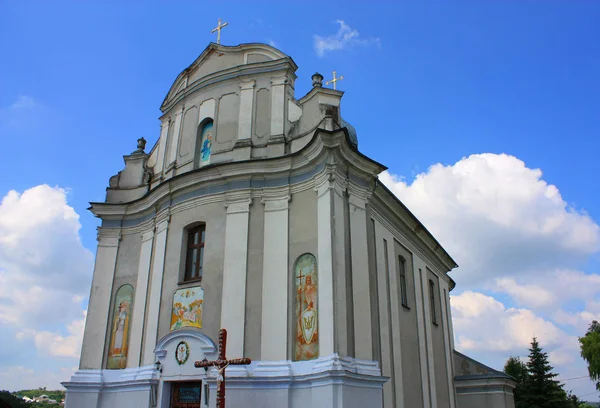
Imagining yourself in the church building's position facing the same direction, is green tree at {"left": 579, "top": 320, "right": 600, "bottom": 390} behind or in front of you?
behind

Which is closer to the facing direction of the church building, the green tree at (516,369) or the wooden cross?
the wooden cross

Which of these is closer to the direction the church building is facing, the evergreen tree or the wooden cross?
the wooden cross

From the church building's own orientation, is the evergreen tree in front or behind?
behind

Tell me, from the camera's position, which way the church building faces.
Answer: facing the viewer and to the left of the viewer

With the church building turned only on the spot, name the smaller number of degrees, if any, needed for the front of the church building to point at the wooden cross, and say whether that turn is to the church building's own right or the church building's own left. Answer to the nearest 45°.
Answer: approximately 45° to the church building's own left

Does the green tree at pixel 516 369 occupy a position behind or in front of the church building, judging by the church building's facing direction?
behind
